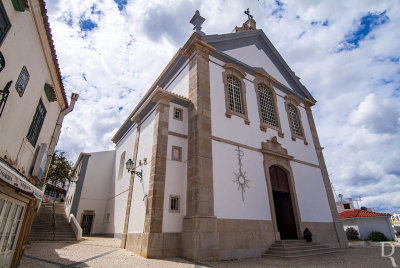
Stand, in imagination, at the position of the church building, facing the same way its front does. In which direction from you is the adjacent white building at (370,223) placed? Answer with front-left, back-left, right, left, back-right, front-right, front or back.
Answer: left

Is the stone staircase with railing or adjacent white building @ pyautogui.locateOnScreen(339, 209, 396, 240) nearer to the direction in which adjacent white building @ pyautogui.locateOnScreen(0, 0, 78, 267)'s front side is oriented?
the adjacent white building

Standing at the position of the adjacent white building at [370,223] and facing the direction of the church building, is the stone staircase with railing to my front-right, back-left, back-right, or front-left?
front-right

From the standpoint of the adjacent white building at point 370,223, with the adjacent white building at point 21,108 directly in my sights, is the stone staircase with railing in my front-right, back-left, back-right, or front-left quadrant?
front-right

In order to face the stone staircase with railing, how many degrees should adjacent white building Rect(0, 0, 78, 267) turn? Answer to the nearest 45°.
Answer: approximately 135° to its left

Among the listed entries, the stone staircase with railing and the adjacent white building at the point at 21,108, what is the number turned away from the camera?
0

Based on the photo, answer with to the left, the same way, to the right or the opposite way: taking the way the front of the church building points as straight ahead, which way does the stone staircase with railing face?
the same way

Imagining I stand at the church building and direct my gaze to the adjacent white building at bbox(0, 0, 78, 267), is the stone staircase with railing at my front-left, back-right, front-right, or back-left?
front-right

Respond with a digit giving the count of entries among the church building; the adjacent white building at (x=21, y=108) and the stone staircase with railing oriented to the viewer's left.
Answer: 0

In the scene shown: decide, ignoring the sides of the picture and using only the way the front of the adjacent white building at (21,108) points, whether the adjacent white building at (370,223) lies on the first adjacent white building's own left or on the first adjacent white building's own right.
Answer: on the first adjacent white building's own left

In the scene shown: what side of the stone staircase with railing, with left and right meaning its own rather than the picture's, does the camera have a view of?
front

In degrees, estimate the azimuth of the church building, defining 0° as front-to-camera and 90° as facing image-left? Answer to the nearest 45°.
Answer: approximately 315°

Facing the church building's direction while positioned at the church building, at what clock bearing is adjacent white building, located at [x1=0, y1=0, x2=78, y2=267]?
The adjacent white building is roughly at 3 o'clock from the church building.

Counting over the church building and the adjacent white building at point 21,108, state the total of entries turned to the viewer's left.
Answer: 0

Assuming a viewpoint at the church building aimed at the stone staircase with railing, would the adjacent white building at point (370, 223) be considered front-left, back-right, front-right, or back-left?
back-right

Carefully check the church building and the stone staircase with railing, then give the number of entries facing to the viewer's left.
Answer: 0
